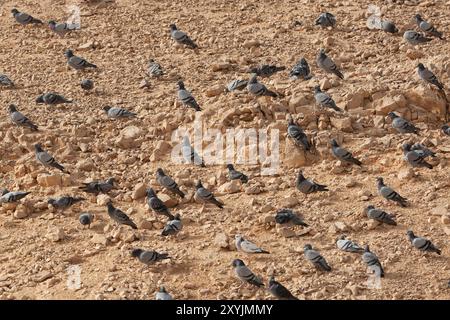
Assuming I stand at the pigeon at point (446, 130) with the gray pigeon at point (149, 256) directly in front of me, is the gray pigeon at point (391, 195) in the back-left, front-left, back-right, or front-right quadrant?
front-left

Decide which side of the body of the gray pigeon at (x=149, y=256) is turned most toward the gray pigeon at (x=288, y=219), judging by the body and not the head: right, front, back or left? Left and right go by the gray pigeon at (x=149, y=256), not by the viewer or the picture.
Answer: back

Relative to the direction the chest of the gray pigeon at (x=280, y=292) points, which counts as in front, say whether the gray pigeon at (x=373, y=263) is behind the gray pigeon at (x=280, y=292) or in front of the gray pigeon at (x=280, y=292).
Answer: behind

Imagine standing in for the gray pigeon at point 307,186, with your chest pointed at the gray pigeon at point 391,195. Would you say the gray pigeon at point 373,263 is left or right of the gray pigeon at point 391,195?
right

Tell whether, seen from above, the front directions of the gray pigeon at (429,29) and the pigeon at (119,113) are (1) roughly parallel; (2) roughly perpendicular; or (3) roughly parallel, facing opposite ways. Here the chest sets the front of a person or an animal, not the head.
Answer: roughly parallel

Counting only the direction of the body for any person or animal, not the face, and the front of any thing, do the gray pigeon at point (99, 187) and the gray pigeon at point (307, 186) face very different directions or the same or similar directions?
very different directions

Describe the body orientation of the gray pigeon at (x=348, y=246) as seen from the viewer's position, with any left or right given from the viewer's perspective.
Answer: facing to the left of the viewer

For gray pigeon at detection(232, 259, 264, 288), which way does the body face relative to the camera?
to the viewer's left
